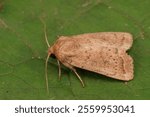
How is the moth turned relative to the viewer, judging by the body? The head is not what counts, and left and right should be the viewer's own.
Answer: facing to the left of the viewer
